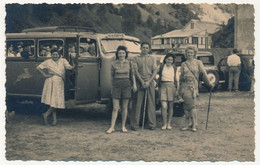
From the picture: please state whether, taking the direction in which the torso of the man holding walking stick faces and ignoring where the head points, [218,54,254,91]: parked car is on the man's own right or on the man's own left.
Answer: on the man's own left

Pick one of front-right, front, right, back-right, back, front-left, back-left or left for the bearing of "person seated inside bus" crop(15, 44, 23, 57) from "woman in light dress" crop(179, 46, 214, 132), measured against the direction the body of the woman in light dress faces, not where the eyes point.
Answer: right

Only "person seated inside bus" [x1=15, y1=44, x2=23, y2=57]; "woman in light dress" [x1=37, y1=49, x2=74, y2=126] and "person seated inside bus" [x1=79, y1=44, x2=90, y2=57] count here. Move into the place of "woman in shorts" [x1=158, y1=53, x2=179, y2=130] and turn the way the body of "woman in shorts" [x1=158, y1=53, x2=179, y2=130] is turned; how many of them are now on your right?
3

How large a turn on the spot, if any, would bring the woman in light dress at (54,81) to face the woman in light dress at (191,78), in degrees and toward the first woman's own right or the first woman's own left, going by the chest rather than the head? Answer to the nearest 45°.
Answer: approximately 90° to the first woman's own left

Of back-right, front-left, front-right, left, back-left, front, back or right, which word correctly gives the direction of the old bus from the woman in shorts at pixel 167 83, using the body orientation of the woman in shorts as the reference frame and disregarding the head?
right

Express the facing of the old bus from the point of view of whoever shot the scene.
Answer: facing the viewer and to the right of the viewer

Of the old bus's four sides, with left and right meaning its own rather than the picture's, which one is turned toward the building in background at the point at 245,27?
left

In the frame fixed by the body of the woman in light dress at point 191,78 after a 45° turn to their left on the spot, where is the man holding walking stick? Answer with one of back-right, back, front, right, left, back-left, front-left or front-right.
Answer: back-right

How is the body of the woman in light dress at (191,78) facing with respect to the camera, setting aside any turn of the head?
toward the camera

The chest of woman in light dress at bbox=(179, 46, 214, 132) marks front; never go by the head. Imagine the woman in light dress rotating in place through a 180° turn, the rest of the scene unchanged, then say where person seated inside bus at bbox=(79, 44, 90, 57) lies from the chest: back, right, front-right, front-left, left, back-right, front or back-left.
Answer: left

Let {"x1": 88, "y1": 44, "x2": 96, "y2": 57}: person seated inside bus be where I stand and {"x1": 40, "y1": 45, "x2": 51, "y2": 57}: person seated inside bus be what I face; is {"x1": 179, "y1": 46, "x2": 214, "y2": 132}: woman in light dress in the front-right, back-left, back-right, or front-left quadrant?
back-left

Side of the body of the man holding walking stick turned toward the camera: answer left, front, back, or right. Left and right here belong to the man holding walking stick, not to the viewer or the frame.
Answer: front

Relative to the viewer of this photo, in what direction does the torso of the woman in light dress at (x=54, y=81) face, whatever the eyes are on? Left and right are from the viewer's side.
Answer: facing the viewer
